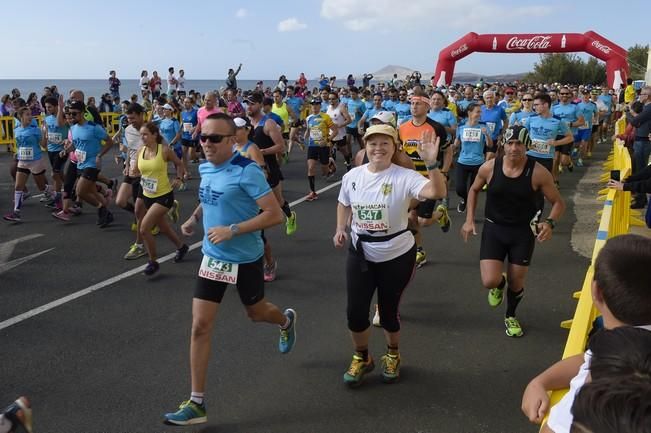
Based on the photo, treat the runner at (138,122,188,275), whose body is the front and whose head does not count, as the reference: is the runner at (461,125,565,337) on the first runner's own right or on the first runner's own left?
on the first runner's own left

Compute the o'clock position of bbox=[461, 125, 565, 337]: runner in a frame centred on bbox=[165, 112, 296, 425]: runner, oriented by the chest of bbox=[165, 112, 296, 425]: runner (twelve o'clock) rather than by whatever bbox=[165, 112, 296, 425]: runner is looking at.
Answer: bbox=[461, 125, 565, 337]: runner is roughly at 7 o'clock from bbox=[165, 112, 296, 425]: runner.

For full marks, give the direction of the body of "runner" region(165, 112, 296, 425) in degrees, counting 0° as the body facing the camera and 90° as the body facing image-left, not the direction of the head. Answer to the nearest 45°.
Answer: approximately 45°

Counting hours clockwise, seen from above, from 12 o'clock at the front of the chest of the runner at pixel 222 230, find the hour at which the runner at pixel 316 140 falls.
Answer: the runner at pixel 316 140 is roughly at 5 o'clock from the runner at pixel 222 230.

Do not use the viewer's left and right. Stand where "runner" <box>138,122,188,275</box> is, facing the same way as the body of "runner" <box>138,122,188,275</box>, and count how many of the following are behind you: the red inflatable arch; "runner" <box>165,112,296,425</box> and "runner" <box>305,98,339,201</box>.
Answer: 2

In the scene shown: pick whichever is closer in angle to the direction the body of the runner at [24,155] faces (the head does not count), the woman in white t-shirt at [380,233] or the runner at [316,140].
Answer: the woman in white t-shirt

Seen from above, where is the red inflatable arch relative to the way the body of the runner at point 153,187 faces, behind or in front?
behind

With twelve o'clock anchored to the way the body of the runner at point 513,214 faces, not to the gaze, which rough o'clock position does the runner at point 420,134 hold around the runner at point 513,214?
the runner at point 420,134 is roughly at 5 o'clock from the runner at point 513,214.

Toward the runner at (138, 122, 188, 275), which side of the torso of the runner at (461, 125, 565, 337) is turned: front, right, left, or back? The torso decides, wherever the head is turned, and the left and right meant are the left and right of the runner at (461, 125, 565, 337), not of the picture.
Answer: right
